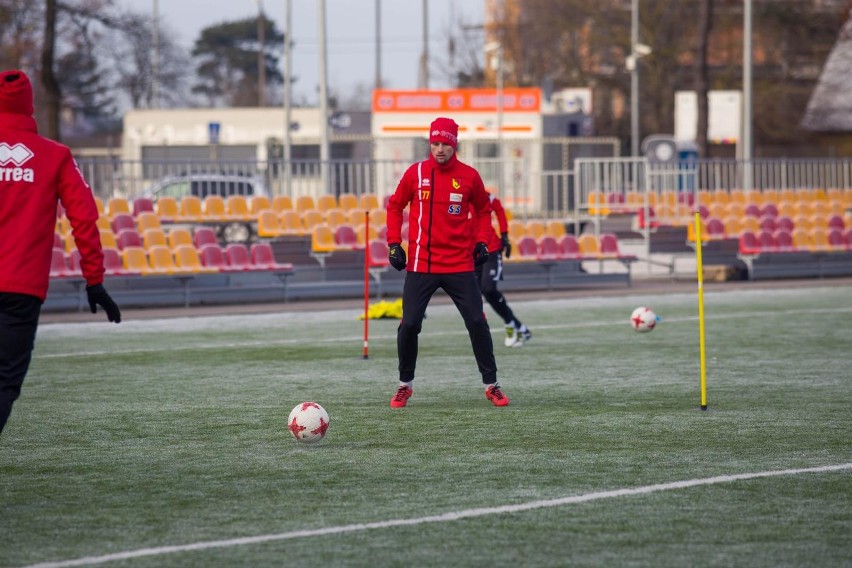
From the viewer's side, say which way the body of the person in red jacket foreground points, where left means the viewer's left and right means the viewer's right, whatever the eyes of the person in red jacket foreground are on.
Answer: facing away from the viewer

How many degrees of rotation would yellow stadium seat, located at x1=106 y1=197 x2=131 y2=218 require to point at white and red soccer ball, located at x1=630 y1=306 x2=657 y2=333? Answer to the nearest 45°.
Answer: approximately 45° to its left

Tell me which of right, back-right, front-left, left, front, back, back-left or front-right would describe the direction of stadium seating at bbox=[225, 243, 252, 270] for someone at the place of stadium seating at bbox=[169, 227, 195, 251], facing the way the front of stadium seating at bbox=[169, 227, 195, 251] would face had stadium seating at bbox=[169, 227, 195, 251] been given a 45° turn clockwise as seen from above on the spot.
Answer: back-left

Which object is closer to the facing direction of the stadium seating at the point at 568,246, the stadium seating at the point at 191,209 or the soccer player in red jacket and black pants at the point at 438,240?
the soccer player in red jacket and black pants

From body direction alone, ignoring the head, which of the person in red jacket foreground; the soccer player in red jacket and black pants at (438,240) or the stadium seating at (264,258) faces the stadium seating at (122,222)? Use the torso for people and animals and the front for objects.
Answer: the person in red jacket foreground

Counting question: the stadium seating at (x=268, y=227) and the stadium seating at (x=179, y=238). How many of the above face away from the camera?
0

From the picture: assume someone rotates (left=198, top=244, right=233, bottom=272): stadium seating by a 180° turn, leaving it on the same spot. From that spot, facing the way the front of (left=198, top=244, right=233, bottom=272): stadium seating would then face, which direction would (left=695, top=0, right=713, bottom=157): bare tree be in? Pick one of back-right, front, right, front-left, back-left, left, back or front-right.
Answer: right

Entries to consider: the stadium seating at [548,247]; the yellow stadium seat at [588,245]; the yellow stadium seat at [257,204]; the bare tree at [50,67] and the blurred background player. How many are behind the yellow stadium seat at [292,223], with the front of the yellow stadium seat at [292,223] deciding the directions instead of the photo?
2

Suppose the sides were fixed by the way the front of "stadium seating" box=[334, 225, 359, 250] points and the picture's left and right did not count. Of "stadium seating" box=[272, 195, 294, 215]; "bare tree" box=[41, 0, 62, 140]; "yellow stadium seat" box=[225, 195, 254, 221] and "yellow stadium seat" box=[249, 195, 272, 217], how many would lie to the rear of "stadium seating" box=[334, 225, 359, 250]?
4

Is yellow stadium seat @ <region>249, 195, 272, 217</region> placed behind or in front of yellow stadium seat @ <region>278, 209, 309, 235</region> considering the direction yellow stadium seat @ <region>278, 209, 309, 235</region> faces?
behind

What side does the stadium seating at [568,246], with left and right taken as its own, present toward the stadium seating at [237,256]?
right

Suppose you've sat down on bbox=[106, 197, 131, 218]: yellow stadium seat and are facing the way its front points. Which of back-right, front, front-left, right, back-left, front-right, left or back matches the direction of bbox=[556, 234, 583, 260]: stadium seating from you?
left
